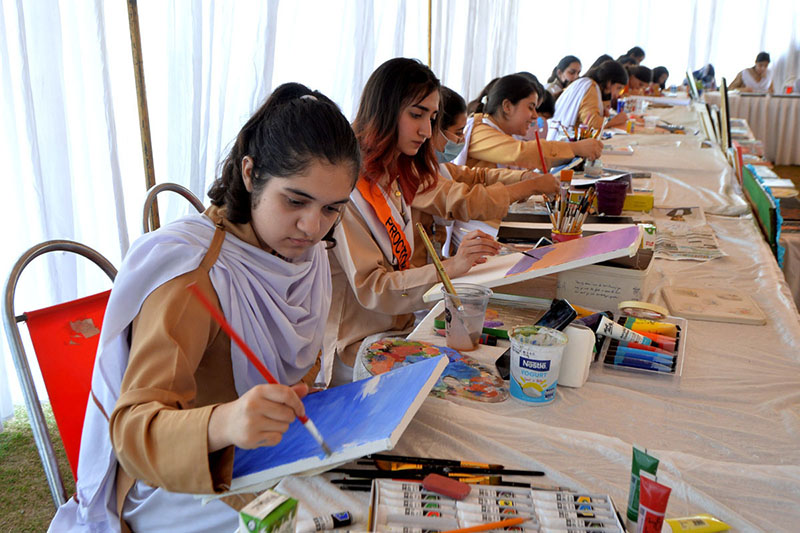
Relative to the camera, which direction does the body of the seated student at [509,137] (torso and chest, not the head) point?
to the viewer's right

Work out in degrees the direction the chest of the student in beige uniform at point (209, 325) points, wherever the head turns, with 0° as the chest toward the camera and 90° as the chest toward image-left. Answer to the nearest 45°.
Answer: approximately 315°

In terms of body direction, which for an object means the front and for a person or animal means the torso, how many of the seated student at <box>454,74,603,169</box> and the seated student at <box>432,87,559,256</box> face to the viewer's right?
2

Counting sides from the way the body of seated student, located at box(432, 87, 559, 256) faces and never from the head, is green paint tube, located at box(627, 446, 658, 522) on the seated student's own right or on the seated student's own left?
on the seated student's own right

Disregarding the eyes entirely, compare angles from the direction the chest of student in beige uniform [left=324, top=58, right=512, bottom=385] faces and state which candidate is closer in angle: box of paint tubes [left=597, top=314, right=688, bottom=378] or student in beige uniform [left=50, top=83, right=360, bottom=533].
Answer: the box of paint tubes

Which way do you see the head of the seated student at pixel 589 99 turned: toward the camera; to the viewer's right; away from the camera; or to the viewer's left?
to the viewer's right

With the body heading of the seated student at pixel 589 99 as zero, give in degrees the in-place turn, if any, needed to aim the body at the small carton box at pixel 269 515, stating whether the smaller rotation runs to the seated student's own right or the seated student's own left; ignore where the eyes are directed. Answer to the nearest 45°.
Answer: approximately 90° to the seated student's own right

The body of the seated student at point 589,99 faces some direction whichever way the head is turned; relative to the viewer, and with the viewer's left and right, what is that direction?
facing to the right of the viewer

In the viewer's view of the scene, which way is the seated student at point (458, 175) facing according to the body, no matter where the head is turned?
to the viewer's right
